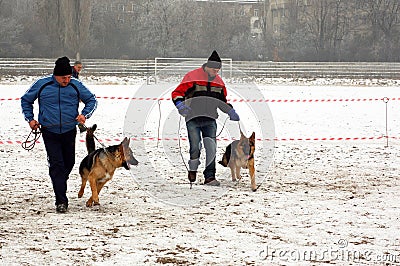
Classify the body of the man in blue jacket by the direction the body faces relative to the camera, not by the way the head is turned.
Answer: toward the camera

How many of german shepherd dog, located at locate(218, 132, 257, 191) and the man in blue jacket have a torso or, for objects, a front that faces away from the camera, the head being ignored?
0

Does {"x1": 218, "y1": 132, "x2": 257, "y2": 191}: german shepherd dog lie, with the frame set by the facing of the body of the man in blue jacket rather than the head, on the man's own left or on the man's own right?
on the man's own left

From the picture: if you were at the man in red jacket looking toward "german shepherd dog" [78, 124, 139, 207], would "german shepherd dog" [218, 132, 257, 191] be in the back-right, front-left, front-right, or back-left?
back-left

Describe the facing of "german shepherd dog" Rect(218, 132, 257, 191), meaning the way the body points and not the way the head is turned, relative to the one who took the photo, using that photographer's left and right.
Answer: facing the viewer and to the right of the viewer

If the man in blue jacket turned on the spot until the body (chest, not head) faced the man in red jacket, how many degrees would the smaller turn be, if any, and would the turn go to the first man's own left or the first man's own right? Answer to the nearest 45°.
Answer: approximately 135° to the first man's own left

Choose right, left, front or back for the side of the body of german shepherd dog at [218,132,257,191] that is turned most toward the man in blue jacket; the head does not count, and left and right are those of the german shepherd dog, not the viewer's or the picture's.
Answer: right
